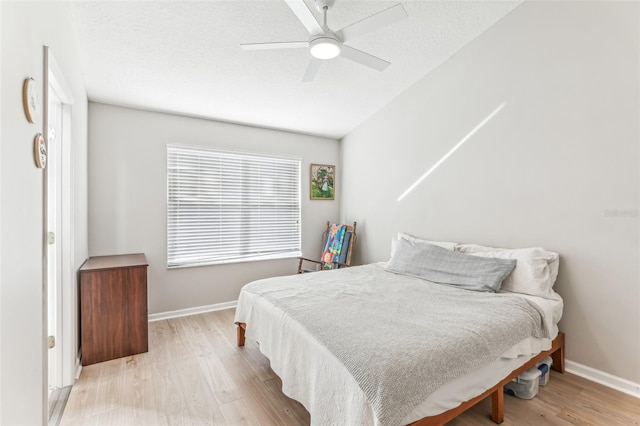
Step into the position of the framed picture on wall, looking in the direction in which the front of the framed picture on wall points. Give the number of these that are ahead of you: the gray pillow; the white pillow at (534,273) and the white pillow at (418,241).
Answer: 3

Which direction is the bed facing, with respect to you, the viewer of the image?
facing the viewer and to the left of the viewer

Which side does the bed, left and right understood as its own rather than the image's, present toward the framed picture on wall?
right

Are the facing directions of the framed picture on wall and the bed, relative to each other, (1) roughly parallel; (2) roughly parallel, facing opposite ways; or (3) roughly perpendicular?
roughly perpendicular

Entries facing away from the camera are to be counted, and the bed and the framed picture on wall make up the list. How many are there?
0

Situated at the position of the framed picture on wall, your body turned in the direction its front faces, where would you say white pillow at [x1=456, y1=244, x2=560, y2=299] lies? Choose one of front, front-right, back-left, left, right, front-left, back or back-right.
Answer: front

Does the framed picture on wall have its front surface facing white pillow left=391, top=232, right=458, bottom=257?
yes

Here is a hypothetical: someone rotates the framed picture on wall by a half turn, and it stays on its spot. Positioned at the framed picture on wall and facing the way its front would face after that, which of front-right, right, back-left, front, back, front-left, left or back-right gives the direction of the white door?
left

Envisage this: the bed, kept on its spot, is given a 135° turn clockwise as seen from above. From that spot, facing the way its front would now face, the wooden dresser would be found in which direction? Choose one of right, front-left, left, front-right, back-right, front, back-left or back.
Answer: left

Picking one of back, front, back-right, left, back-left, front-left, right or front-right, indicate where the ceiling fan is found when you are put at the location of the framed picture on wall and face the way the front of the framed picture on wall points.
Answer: front-right

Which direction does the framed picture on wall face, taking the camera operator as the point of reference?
facing the viewer and to the right of the viewer
